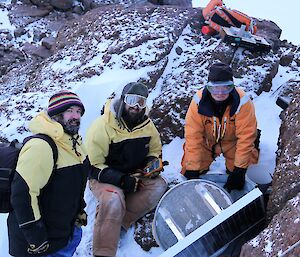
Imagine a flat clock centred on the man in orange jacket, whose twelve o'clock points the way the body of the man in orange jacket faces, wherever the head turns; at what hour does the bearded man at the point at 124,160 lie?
The bearded man is roughly at 2 o'clock from the man in orange jacket.

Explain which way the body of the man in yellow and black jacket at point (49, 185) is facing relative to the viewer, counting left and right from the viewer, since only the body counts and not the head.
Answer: facing the viewer and to the right of the viewer

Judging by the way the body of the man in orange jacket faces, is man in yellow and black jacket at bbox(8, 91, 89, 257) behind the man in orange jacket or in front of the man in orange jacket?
in front

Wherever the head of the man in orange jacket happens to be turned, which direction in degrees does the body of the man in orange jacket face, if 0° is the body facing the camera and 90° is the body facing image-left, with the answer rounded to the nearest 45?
approximately 0°

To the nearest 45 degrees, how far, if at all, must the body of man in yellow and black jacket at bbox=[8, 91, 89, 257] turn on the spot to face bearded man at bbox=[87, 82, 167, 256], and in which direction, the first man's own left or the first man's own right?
approximately 90° to the first man's own left

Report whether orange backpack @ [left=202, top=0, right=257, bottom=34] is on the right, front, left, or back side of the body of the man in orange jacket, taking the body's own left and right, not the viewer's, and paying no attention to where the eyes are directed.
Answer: back

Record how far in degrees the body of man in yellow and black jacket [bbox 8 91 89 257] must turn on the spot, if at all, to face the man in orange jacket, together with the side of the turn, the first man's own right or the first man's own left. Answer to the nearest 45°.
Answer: approximately 90° to the first man's own left

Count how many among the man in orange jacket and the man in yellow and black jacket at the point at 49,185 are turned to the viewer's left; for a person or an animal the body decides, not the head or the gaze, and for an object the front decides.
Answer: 0

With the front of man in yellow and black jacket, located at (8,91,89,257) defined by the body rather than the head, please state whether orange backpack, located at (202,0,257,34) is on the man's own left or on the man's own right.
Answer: on the man's own left
